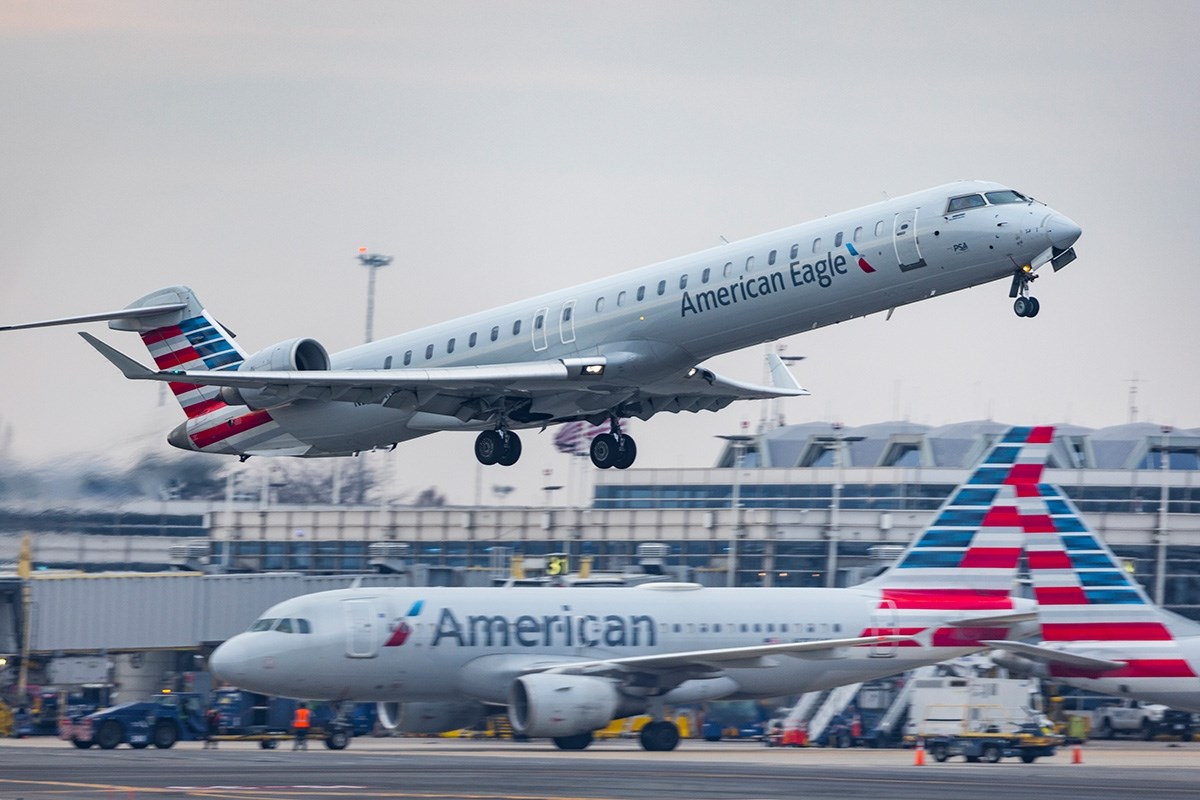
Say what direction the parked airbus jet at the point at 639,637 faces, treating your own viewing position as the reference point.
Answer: facing the viewer and to the left of the viewer

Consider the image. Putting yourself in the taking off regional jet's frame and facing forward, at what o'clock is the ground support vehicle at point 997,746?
The ground support vehicle is roughly at 10 o'clock from the taking off regional jet.

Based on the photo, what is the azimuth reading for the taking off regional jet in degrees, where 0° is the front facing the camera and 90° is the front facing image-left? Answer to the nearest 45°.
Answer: approximately 315°

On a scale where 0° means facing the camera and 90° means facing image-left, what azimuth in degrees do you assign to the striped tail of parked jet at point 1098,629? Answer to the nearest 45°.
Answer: approximately 315°

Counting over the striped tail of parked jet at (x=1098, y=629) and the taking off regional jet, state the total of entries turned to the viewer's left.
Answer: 0

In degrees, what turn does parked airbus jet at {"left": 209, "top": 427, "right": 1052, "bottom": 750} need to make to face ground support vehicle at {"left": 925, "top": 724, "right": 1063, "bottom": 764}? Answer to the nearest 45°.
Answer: approximately 135° to its left

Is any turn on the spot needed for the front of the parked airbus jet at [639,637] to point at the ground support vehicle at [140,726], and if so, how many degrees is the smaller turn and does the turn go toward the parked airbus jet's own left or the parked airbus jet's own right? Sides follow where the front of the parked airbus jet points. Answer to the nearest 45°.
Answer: approximately 45° to the parked airbus jet's own right

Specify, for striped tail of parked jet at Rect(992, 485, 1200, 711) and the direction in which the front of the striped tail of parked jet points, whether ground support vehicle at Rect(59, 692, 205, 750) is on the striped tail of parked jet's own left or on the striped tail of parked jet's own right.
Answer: on the striped tail of parked jet's own right
